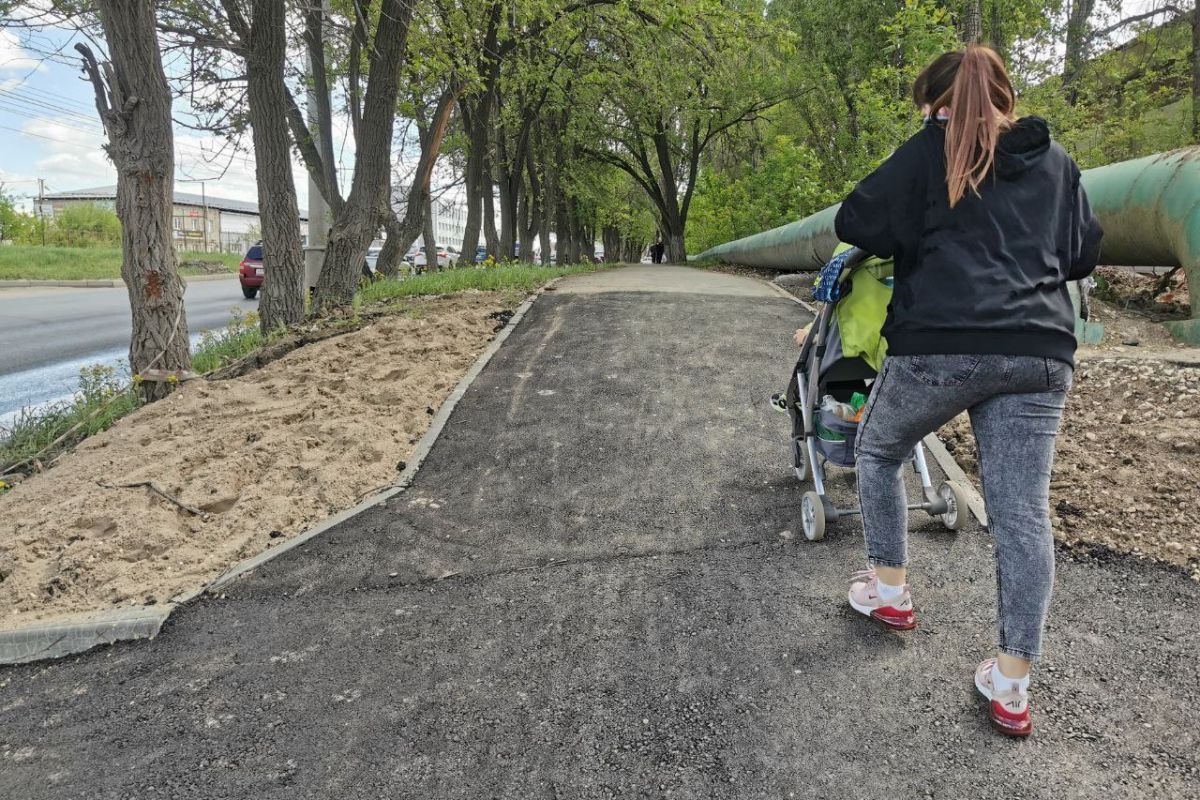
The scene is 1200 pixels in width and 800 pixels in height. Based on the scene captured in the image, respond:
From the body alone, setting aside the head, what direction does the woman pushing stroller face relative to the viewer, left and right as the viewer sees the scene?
facing away from the viewer and to the left of the viewer

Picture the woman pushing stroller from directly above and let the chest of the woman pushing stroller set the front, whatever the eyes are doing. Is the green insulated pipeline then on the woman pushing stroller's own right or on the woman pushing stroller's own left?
on the woman pushing stroller's own right

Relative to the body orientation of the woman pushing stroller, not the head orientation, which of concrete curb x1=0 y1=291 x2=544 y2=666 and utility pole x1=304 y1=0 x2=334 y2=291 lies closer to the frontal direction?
the utility pole

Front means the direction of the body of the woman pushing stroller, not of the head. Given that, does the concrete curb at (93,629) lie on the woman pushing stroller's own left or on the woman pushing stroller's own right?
on the woman pushing stroller's own left

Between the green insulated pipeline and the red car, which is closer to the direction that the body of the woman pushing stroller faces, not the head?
the red car

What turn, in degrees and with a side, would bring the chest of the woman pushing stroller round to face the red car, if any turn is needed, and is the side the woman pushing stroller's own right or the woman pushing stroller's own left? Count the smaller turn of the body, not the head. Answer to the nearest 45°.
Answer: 0° — they already face it

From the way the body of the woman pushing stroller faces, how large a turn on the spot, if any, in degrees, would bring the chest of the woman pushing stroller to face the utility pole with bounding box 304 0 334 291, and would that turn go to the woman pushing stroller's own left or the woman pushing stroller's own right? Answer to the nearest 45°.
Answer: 0° — they already face it
